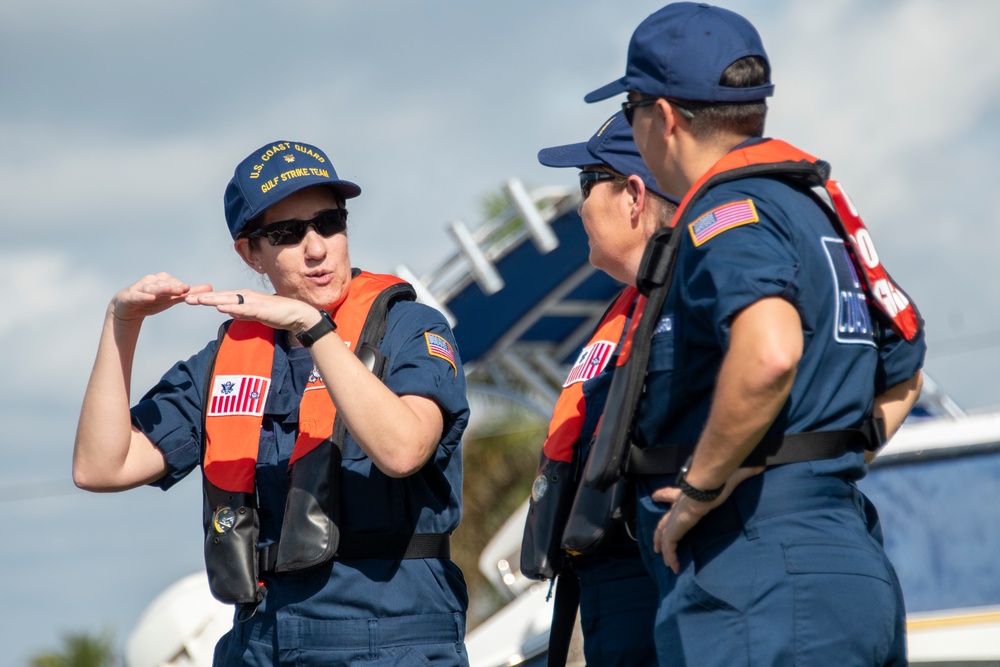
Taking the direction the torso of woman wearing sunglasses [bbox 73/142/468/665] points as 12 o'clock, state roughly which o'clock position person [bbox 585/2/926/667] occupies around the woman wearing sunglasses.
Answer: The person is roughly at 9 o'clock from the woman wearing sunglasses.

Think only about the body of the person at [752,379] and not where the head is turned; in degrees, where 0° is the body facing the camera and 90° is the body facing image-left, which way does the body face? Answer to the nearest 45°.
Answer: approximately 135°

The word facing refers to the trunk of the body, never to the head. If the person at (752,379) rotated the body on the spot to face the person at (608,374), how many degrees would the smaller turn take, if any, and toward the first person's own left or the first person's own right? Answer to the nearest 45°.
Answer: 0° — they already face them

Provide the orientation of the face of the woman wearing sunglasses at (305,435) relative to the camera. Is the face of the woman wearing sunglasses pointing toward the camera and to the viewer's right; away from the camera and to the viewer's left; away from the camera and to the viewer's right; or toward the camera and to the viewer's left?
toward the camera and to the viewer's right
